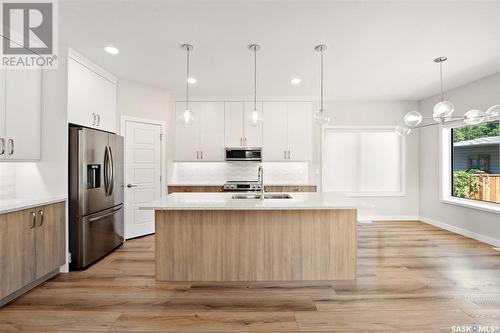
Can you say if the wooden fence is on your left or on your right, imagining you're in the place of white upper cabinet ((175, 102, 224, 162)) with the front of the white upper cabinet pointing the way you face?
on your left

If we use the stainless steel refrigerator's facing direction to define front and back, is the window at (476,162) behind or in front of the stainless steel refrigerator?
in front

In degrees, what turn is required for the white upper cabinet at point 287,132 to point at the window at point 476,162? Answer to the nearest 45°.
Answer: approximately 90° to its left

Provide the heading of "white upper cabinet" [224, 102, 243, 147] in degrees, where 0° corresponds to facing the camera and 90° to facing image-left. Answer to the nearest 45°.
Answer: approximately 0°

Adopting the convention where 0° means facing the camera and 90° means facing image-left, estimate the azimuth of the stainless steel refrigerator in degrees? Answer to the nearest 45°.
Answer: approximately 315°

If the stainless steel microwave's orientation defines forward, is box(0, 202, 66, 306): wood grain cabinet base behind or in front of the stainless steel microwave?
in front

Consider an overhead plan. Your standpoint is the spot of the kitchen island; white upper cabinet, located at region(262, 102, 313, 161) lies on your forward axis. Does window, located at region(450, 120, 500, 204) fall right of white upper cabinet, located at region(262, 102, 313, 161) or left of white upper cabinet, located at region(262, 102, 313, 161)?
right

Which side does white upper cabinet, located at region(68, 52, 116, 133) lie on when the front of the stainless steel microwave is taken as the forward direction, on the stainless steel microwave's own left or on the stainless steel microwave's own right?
on the stainless steel microwave's own right

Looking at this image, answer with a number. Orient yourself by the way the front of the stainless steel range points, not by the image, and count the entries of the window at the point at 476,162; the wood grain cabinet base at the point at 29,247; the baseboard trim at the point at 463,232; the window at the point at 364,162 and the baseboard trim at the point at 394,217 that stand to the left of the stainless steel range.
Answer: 4

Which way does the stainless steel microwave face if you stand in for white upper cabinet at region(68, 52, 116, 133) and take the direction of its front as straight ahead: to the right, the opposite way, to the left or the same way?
to the right

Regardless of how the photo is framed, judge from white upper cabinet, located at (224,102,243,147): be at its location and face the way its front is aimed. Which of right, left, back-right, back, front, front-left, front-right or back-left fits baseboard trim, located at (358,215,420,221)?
left

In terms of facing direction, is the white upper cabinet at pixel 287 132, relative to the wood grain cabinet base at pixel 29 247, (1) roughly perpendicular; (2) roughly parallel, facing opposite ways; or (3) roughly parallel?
roughly perpendicular
